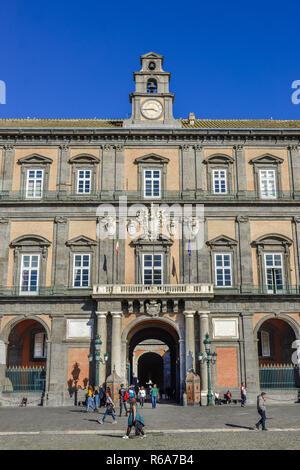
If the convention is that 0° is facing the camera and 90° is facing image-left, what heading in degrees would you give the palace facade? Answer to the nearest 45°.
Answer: approximately 0°

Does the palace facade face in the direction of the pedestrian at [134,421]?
yes
